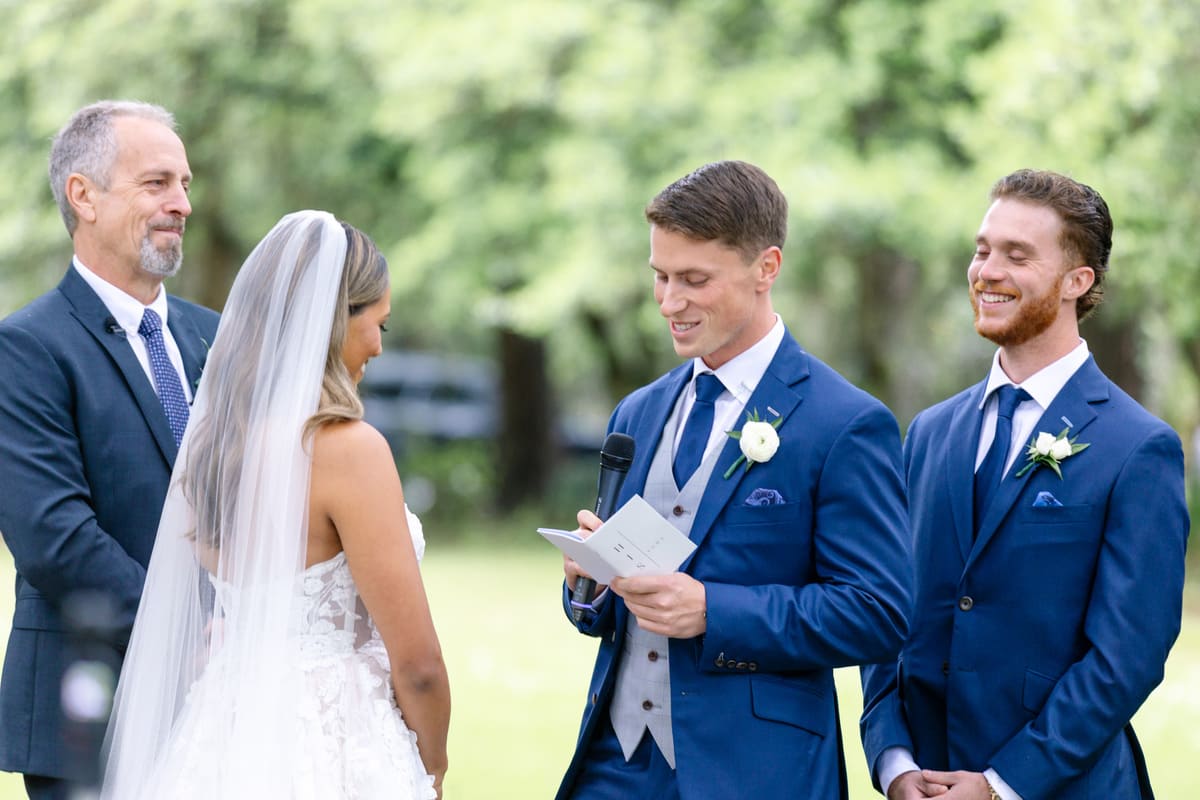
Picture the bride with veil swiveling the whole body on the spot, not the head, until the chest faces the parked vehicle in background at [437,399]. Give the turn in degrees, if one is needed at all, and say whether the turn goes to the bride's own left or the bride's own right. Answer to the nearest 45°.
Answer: approximately 45° to the bride's own left

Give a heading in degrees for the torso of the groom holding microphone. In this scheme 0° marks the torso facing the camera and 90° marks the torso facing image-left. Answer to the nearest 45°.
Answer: approximately 45°

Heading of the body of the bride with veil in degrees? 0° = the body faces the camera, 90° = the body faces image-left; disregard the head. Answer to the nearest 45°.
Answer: approximately 225°

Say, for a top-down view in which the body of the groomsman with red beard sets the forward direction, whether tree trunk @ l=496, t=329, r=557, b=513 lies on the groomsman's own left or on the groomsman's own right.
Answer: on the groomsman's own right

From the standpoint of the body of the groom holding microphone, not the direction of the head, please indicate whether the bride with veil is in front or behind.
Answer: in front

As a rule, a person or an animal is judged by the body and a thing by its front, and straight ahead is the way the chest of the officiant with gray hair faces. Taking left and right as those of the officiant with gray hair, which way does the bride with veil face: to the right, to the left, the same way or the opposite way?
to the left

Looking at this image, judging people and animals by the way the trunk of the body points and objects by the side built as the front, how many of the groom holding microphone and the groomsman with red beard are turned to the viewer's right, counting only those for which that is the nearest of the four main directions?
0

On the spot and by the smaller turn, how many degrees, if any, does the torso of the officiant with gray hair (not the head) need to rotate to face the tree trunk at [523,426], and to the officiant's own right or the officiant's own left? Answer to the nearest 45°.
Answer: approximately 135° to the officiant's own left

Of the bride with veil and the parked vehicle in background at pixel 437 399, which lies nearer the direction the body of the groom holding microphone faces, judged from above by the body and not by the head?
the bride with veil

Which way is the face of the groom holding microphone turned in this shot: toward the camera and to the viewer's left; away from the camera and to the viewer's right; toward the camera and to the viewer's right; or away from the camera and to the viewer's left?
toward the camera and to the viewer's left

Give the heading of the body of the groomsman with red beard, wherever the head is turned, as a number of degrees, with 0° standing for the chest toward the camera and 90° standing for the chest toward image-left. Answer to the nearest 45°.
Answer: approximately 45°

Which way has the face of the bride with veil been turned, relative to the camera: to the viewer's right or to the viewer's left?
to the viewer's right

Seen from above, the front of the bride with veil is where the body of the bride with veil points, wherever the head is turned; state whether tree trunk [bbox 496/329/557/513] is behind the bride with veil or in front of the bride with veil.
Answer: in front

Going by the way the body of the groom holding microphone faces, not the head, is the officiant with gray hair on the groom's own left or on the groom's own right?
on the groom's own right

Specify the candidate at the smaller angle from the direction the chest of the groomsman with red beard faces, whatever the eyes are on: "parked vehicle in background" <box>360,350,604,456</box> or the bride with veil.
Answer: the bride with veil
